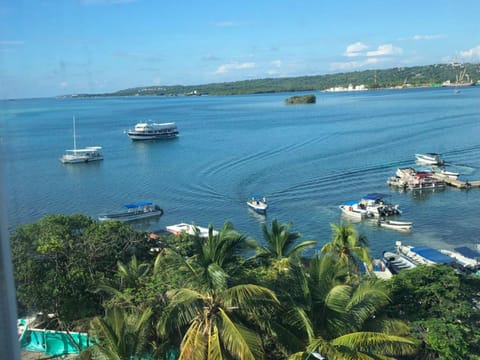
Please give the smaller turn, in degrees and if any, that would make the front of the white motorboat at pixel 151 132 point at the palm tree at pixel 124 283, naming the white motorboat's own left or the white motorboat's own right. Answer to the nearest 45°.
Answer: approximately 90° to the white motorboat's own left

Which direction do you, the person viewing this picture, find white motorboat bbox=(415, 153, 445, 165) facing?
facing to the left of the viewer

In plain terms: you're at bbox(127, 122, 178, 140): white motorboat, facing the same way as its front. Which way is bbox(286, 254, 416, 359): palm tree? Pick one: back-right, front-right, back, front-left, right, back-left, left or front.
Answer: left

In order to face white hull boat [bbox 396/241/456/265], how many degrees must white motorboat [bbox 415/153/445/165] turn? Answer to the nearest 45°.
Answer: approximately 90° to its left

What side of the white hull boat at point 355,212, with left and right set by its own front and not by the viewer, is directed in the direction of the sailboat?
front

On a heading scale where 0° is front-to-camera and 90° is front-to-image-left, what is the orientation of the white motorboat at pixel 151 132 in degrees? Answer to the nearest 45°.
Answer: approximately 90°

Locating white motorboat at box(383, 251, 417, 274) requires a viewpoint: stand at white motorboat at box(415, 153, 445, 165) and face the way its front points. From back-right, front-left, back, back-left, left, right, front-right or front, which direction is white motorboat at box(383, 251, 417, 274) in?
left

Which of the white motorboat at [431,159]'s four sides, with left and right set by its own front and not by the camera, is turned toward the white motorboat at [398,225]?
left

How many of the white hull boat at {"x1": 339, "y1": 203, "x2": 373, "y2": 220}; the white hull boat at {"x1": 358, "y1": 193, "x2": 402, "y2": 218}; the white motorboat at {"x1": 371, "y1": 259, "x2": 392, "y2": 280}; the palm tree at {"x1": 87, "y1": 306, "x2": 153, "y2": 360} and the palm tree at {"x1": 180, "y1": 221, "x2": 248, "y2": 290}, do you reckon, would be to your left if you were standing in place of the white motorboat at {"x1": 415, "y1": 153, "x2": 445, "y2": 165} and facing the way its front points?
5
